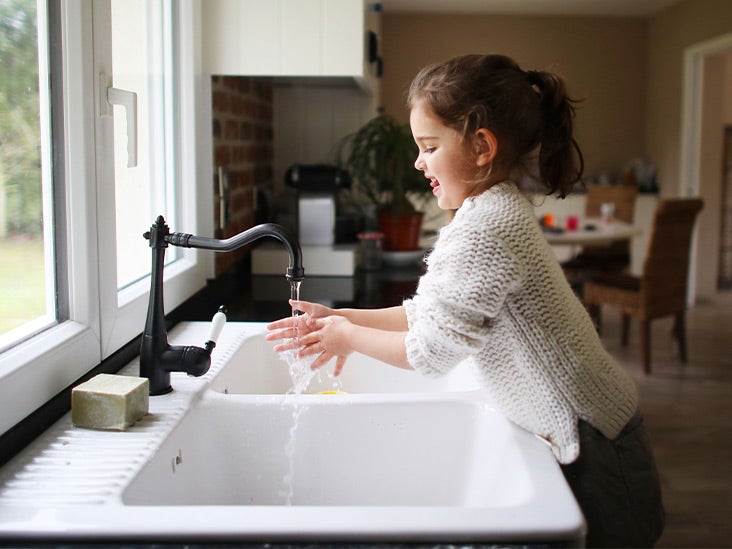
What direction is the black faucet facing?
to the viewer's right

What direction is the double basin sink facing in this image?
to the viewer's right

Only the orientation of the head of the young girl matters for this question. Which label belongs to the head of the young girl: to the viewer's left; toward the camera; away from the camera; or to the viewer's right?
to the viewer's left

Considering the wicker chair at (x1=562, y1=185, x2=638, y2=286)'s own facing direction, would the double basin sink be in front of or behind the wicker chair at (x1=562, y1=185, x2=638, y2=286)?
in front

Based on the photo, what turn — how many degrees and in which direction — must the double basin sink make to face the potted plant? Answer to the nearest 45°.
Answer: approximately 90° to its left

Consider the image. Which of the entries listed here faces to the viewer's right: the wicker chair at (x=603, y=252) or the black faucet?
the black faucet

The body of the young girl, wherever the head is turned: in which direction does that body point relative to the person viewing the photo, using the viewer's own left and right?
facing to the left of the viewer
